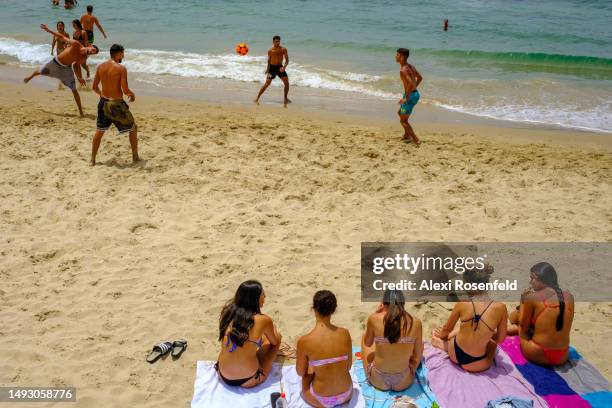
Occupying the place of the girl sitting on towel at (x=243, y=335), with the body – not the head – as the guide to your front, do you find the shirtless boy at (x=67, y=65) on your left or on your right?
on your left

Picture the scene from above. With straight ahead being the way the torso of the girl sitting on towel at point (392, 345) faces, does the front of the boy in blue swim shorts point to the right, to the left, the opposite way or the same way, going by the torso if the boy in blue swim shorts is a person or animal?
to the left

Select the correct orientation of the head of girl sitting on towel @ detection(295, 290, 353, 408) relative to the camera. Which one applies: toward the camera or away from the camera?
away from the camera

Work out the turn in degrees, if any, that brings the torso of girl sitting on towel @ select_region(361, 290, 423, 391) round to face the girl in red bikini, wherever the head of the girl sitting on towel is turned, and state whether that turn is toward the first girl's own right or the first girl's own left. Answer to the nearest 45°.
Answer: approximately 45° to the first girl's own right

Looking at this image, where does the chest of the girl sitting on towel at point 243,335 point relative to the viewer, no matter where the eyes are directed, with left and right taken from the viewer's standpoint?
facing away from the viewer and to the right of the viewer

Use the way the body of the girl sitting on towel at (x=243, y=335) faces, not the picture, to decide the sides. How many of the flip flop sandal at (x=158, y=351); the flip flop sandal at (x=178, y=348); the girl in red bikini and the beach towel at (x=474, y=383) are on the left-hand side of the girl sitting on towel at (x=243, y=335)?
2

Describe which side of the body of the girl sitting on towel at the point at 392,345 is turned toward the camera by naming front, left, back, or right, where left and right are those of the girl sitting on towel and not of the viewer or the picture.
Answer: back

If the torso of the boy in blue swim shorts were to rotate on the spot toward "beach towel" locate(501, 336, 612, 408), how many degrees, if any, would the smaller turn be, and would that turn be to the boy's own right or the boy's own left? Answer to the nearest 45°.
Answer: approximately 90° to the boy's own left

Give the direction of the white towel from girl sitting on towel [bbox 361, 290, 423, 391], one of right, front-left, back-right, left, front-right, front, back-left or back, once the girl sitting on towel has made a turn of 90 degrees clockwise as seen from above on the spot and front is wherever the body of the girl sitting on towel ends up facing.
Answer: back

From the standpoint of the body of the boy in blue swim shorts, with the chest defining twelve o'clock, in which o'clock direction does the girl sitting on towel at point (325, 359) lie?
The girl sitting on towel is roughly at 9 o'clock from the boy in blue swim shorts.

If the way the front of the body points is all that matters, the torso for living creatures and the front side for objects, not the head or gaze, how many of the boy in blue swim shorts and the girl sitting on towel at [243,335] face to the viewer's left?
1

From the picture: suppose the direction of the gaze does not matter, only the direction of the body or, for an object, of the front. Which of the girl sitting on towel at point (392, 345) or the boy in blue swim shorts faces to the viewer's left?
the boy in blue swim shorts

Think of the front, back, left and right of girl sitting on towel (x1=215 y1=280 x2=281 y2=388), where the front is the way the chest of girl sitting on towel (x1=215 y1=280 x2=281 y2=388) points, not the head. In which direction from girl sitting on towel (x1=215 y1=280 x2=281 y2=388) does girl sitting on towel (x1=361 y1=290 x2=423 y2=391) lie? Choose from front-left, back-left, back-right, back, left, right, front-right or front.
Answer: front-right

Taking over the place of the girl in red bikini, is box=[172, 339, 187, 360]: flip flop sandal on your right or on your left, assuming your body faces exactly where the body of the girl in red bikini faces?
on your left

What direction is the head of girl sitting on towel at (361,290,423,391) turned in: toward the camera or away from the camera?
away from the camera

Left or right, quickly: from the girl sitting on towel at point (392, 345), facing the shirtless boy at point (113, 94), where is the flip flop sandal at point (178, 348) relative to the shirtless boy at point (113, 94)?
left

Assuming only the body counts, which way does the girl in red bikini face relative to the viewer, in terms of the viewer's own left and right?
facing away from the viewer and to the left of the viewer

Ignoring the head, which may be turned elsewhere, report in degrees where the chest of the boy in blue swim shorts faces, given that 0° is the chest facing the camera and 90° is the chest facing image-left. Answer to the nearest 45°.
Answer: approximately 90°
